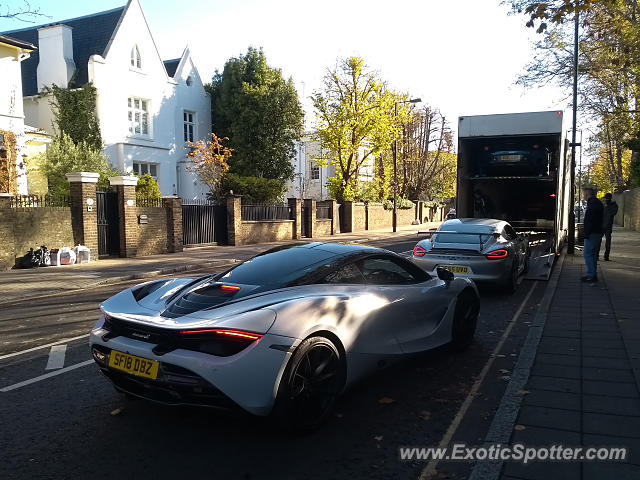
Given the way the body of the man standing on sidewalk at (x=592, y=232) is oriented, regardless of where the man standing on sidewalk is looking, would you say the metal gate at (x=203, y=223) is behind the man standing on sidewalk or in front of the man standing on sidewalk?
in front

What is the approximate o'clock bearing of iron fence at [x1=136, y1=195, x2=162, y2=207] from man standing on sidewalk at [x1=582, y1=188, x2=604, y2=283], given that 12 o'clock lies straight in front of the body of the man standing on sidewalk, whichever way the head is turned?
The iron fence is roughly at 12 o'clock from the man standing on sidewalk.

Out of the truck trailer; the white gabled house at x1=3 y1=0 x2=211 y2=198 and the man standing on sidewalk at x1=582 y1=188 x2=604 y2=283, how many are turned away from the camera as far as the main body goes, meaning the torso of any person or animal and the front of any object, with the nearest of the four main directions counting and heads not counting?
1

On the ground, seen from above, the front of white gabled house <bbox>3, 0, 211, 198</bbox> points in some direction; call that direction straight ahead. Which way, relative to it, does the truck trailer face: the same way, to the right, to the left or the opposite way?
to the left

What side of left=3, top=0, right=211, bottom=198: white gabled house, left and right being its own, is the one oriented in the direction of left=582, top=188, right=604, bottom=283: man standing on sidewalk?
front

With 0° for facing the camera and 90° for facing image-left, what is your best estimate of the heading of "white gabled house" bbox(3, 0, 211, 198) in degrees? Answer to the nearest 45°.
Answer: approximately 315°

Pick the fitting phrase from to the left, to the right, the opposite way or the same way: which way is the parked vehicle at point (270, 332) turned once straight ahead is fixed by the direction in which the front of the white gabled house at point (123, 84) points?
to the left

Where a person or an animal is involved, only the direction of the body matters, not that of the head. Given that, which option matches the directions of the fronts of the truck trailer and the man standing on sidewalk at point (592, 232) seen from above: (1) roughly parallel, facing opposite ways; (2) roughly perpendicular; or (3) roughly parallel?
roughly perpendicular

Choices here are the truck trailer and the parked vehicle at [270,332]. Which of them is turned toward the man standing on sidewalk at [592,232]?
the parked vehicle

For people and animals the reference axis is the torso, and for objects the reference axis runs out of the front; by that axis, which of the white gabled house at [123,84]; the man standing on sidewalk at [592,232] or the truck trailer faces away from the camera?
the truck trailer

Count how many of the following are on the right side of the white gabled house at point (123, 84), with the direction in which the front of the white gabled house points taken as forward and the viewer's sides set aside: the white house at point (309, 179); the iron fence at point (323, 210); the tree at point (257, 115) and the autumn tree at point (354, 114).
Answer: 0

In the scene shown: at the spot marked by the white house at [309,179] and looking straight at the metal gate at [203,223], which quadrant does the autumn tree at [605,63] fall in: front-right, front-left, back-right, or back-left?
front-left

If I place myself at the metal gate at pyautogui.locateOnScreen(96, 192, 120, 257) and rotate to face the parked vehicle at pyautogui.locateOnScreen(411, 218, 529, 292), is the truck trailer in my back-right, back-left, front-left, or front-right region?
front-left

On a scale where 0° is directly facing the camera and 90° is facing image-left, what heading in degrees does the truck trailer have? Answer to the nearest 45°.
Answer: approximately 180°

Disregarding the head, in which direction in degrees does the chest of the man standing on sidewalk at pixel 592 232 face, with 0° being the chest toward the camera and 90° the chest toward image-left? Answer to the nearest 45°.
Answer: approximately 90°
